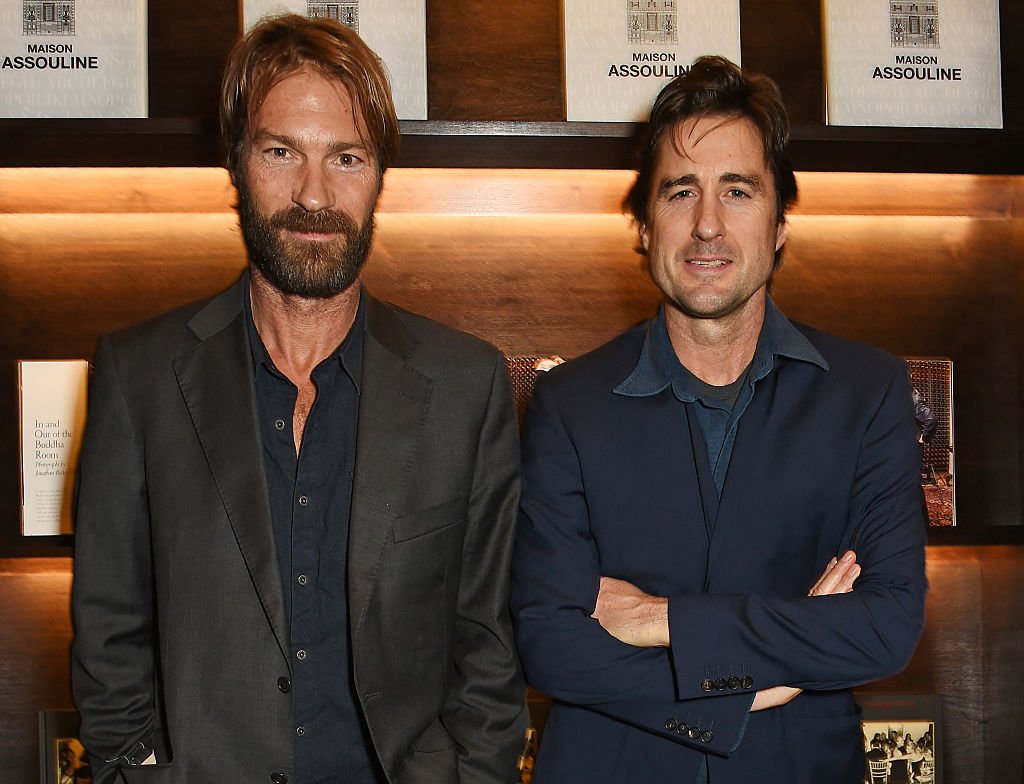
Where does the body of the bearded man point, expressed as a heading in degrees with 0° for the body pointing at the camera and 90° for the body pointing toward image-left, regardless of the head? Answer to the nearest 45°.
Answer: approximately 0°

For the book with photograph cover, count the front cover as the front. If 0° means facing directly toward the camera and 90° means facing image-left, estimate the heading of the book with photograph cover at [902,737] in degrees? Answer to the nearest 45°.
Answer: approximately 0°
